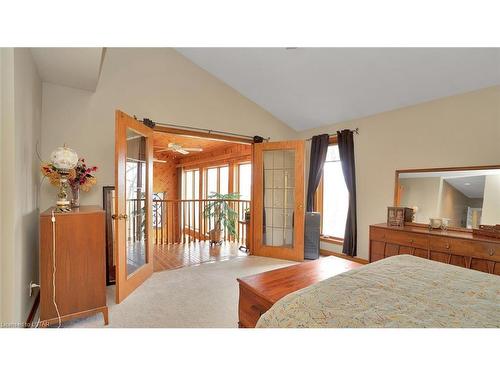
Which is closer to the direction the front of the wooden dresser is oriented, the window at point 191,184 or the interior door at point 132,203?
the interior door

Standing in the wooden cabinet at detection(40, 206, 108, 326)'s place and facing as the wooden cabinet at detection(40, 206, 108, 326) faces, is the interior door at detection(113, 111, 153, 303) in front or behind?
in front

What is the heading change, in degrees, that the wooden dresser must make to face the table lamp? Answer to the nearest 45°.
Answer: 0° — it already faces it

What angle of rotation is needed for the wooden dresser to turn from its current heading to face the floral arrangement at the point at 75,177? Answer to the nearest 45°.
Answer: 0° — it already faces it

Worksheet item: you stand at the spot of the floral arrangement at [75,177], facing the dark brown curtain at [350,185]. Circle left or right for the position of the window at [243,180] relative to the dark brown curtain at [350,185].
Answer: left

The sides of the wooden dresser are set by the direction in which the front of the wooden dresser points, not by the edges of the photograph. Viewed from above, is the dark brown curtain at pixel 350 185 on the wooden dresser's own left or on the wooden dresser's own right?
on the wooden dresser's own right

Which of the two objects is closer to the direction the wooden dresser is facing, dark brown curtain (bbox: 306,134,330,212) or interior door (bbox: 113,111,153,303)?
the interior door

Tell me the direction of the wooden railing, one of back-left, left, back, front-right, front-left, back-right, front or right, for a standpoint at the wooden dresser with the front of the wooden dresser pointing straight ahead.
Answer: front-right
